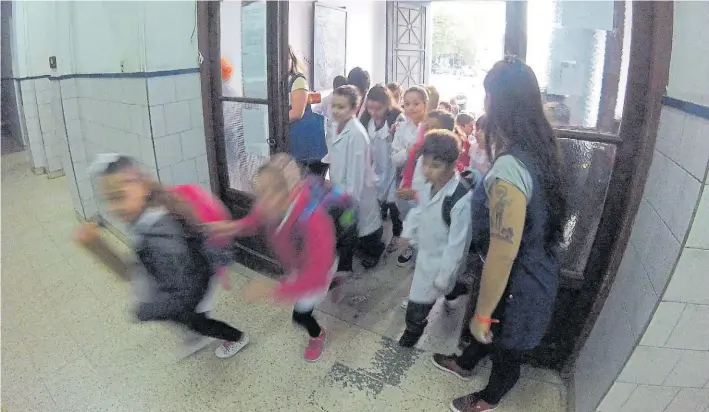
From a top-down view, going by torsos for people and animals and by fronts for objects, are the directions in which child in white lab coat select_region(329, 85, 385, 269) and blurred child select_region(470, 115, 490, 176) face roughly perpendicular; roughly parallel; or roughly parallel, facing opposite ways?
roughly parallel

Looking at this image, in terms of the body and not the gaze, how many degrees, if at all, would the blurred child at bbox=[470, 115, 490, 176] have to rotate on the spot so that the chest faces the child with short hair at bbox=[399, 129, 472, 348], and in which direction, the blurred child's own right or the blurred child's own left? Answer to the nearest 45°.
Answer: approximately 45° to the blurred child's own left

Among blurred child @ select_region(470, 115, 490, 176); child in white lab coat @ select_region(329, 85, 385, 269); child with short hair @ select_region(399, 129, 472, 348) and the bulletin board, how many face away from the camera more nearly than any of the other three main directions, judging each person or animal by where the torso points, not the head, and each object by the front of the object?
0

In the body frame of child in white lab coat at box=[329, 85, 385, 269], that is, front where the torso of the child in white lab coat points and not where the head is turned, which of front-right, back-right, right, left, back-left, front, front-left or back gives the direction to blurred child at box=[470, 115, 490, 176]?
back-left

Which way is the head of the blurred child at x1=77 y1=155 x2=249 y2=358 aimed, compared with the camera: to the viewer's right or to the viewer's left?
to the viewer's left

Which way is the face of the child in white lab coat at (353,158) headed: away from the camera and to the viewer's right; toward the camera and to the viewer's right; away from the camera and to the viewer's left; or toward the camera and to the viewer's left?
toward the camera and to the viewer's left

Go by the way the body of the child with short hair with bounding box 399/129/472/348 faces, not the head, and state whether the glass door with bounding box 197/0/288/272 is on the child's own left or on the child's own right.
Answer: on the child's own right

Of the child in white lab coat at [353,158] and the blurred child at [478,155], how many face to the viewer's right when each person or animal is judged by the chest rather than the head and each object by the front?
0

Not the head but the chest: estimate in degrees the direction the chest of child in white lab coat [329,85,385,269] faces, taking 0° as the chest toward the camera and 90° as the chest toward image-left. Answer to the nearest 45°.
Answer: approximately 45°

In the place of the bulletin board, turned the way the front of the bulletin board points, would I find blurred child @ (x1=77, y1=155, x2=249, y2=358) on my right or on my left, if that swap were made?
on my right

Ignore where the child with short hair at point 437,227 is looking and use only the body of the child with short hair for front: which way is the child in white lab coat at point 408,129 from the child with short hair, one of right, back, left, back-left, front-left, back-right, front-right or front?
back-right

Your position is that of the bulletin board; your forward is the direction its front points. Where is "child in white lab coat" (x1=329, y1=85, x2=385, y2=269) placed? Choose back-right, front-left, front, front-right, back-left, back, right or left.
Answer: front-right

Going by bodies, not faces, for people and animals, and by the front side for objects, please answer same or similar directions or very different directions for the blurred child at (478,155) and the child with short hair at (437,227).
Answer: same or similar directions
